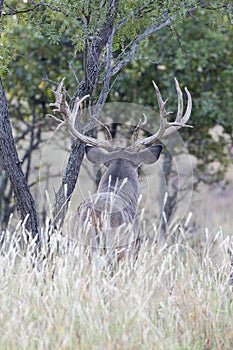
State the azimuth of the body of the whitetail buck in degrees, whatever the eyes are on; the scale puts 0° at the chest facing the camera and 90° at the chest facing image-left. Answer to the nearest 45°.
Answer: approximately 180°

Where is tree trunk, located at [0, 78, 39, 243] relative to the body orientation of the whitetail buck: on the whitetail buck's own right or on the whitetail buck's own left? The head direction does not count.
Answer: on the whitetail buck's own left
